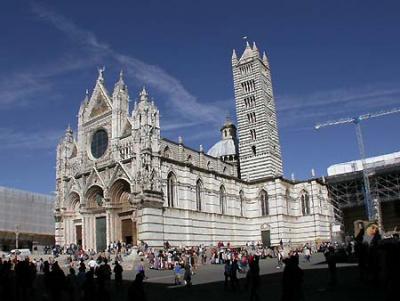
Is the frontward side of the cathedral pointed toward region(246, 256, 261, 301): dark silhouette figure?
no

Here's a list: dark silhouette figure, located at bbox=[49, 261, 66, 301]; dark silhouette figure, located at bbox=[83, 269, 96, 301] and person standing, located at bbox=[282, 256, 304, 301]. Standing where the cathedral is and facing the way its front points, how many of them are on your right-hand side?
0

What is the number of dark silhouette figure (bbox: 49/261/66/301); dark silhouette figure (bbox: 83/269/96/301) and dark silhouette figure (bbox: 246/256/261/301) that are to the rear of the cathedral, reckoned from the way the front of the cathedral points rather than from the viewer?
0

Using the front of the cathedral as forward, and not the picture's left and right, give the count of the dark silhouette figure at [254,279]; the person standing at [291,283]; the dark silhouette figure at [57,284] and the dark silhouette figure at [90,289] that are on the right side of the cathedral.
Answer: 0

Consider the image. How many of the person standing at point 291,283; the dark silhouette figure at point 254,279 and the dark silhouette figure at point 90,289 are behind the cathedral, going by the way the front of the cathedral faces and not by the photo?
0

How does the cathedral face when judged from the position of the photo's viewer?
facing the viewer and to the left of the viewer

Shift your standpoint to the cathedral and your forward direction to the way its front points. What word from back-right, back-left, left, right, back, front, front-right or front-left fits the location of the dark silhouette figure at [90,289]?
front-left

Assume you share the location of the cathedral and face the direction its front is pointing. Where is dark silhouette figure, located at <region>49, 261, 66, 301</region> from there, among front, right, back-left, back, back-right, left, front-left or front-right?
front-left

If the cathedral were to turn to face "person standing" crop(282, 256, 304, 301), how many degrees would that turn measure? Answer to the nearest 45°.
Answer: approximately 45° to its left
